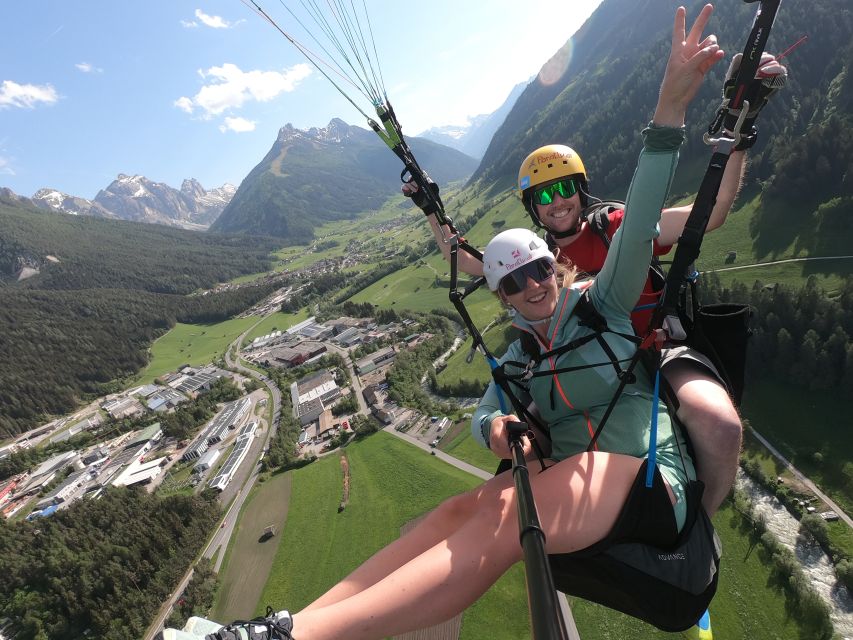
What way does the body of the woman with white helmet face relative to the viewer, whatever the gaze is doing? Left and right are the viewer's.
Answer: facing the viewer and to the left of the viewer

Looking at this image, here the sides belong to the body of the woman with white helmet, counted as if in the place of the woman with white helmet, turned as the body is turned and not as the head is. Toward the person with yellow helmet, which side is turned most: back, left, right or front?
back

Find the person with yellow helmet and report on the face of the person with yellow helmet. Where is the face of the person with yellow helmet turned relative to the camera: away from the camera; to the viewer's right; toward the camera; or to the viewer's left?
toward the camera

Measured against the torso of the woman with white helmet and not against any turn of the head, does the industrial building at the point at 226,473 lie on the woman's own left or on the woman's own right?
on the woman's own right
